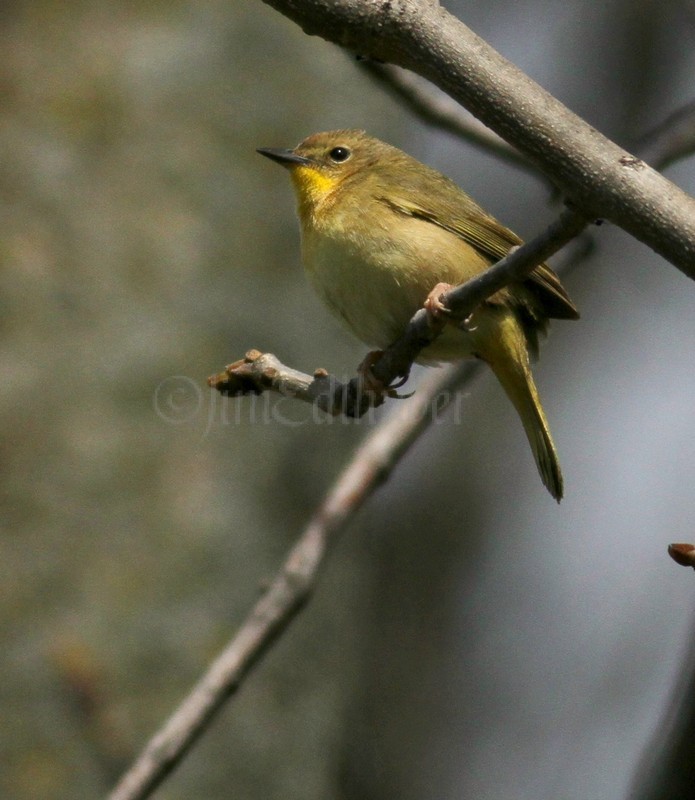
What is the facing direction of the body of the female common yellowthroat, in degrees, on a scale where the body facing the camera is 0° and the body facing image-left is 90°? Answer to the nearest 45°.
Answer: approximately 90°

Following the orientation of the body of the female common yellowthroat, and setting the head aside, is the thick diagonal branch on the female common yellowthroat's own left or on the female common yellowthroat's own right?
on the female common yellowthroat's own left
